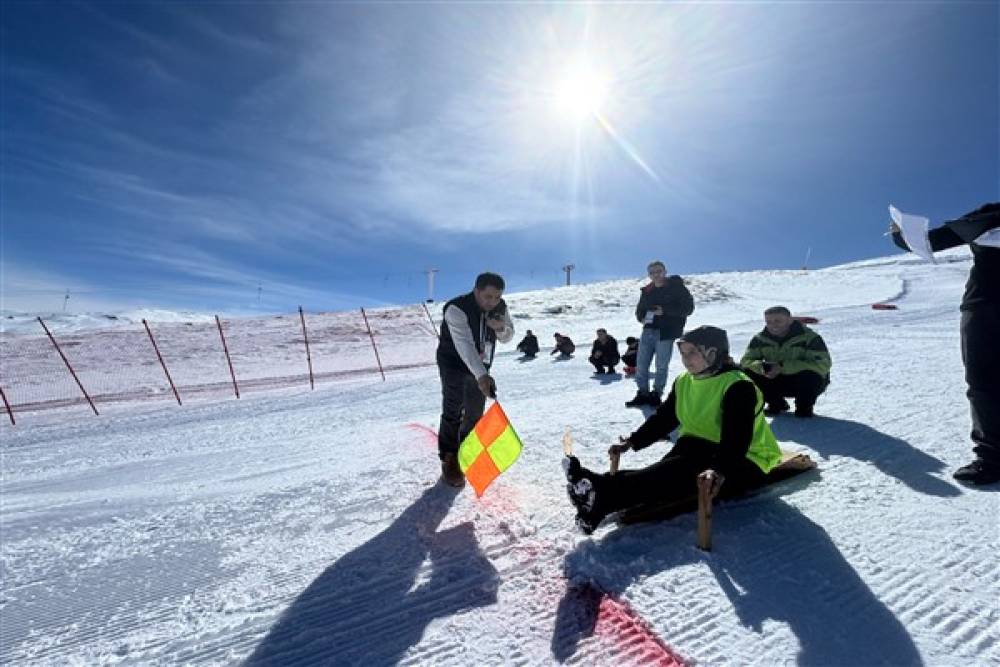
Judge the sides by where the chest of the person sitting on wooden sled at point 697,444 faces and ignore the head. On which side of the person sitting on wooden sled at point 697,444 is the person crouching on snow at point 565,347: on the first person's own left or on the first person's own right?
on the first person's own right

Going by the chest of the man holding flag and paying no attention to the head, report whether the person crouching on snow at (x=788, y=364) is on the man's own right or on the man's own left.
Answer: on the man's own left

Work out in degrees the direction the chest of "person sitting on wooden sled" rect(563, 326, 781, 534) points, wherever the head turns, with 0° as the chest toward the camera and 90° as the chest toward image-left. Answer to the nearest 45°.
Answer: approximately 45°

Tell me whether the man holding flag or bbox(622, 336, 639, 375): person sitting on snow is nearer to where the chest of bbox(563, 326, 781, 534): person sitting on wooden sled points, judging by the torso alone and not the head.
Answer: the man holding flag

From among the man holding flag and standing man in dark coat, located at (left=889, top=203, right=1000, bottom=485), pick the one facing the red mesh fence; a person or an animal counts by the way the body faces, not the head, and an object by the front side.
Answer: the standing man in dark coat

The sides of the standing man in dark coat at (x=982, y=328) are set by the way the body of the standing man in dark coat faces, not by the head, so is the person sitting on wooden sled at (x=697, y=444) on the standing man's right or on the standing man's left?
on the standing man's left

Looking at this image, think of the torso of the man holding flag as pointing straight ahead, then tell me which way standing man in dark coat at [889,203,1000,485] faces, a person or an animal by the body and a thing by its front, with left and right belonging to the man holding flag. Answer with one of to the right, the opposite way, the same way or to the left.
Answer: the opposite way

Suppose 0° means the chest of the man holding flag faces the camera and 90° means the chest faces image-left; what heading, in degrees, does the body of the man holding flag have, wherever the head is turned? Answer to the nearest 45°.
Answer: approximately 315°

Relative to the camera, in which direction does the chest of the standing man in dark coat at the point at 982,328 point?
to the viewer's left

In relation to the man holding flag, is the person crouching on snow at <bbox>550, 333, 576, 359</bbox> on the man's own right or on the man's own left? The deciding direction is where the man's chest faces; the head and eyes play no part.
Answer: on the man's own left

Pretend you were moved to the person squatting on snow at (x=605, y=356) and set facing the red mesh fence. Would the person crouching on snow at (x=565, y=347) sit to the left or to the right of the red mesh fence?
right

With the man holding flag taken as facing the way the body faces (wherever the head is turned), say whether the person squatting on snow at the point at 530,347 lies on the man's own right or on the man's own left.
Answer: on the man's own left

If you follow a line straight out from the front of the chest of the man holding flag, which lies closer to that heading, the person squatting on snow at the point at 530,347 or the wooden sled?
the wooden sled

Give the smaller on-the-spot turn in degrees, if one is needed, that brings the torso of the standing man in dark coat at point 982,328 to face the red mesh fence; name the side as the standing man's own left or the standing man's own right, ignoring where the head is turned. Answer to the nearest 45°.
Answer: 0° — they already face it

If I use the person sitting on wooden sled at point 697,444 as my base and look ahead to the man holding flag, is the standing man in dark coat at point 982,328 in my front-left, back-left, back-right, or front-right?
back-right

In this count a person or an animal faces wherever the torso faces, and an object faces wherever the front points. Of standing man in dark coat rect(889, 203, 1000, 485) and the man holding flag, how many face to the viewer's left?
1
